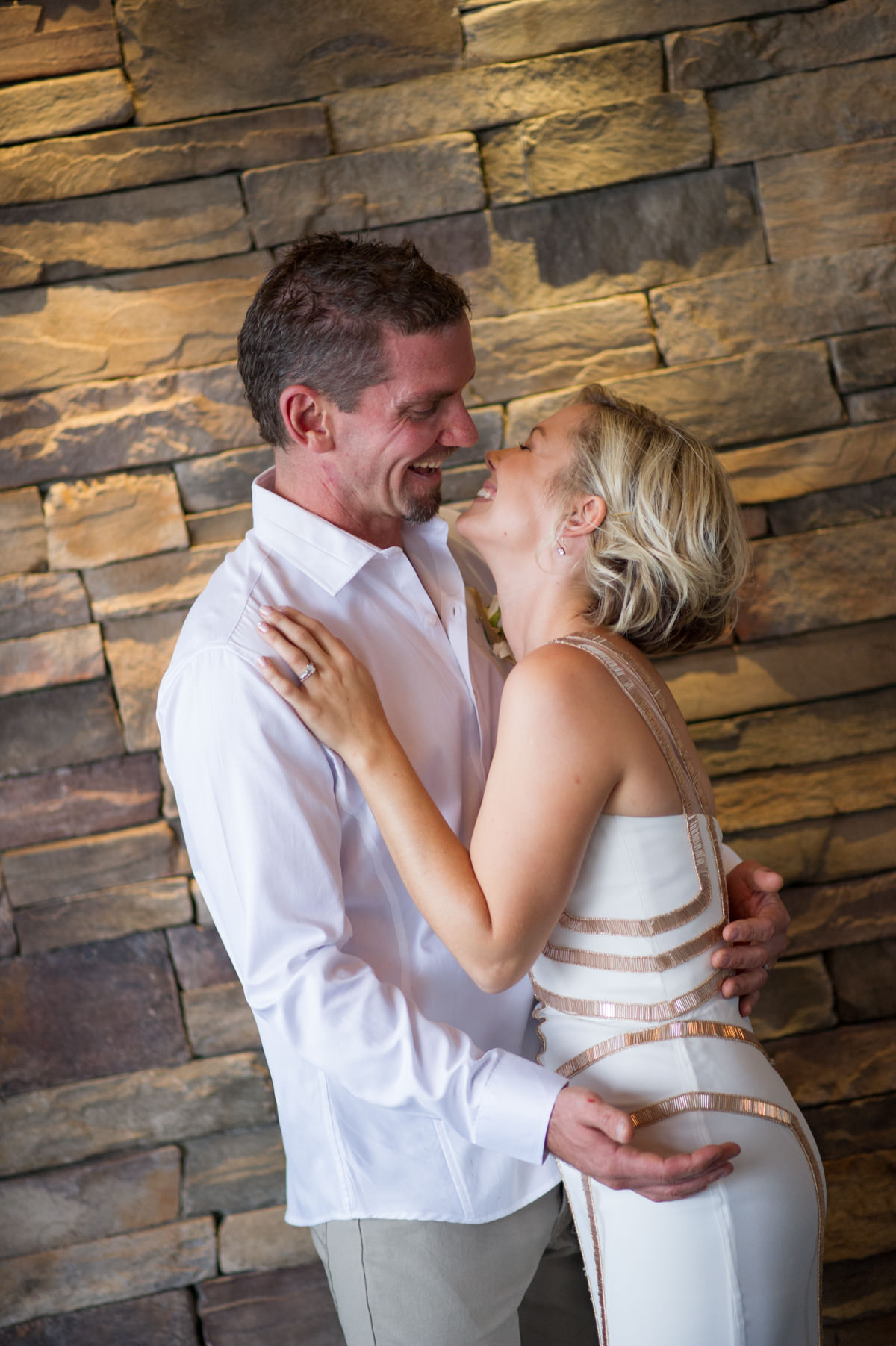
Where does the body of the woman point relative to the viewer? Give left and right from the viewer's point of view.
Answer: facing to the left of the viewer

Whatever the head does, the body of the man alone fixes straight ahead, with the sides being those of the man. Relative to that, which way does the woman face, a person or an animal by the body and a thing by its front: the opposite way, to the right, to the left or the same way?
the opposite way

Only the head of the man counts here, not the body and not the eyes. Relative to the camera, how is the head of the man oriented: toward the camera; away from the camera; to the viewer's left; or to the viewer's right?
to the viewer's right

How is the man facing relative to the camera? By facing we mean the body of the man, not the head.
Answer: to the viewer's right
